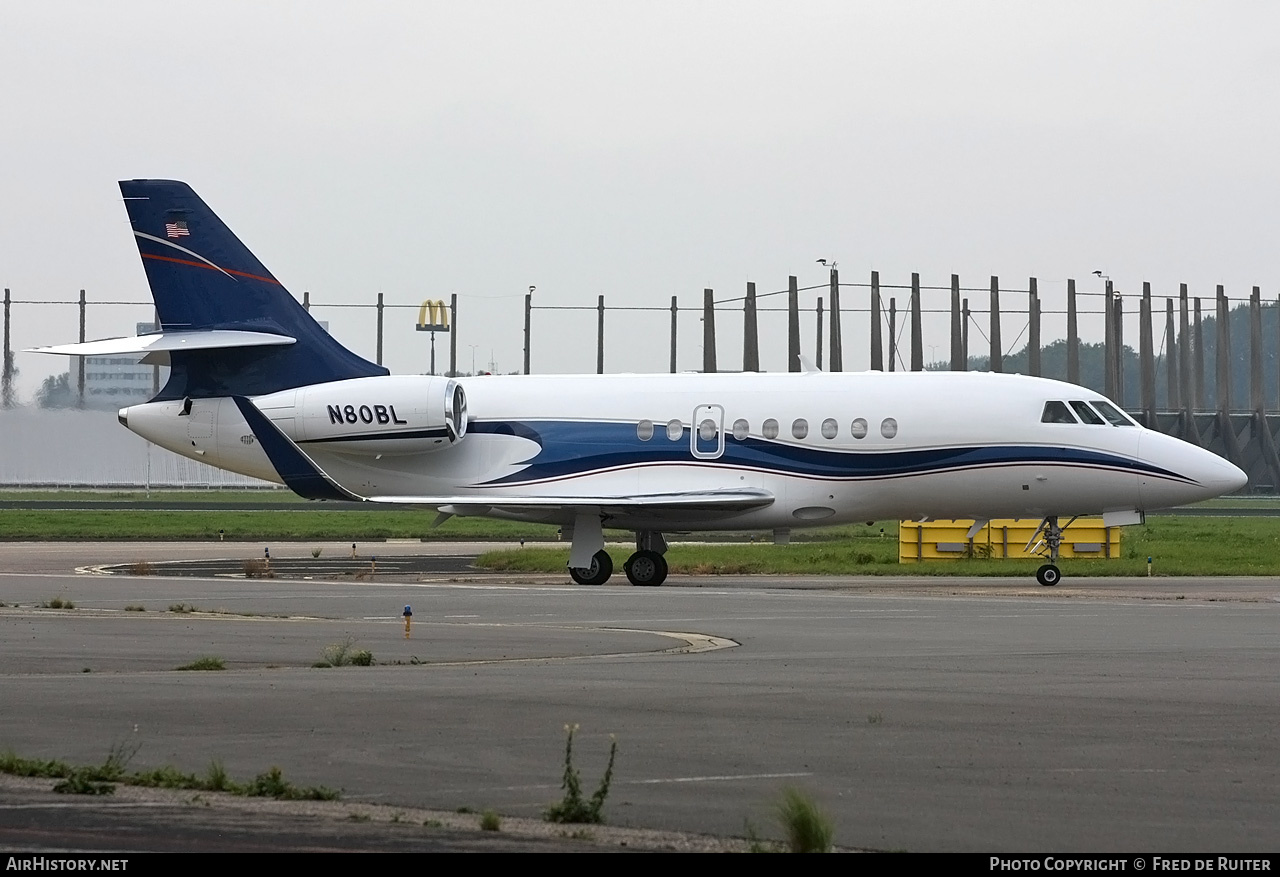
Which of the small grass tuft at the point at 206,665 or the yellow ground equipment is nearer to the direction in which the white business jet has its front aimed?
the yellow ground equipment

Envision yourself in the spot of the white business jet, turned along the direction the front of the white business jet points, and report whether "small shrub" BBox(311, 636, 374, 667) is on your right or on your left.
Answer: on your right

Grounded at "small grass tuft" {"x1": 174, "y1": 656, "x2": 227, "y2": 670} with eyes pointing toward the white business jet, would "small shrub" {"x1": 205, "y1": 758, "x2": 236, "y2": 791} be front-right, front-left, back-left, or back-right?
back-right

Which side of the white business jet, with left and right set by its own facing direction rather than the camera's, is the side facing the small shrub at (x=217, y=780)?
right

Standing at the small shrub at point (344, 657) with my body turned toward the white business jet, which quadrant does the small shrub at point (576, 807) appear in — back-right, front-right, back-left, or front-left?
back-right

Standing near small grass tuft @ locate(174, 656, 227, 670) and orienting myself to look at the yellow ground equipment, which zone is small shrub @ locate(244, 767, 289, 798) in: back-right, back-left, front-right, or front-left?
back-right

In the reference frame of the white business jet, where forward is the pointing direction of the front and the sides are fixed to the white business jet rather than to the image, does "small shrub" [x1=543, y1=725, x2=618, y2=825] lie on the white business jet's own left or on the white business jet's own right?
on the white business jet's own right

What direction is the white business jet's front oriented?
to the viewer's right
